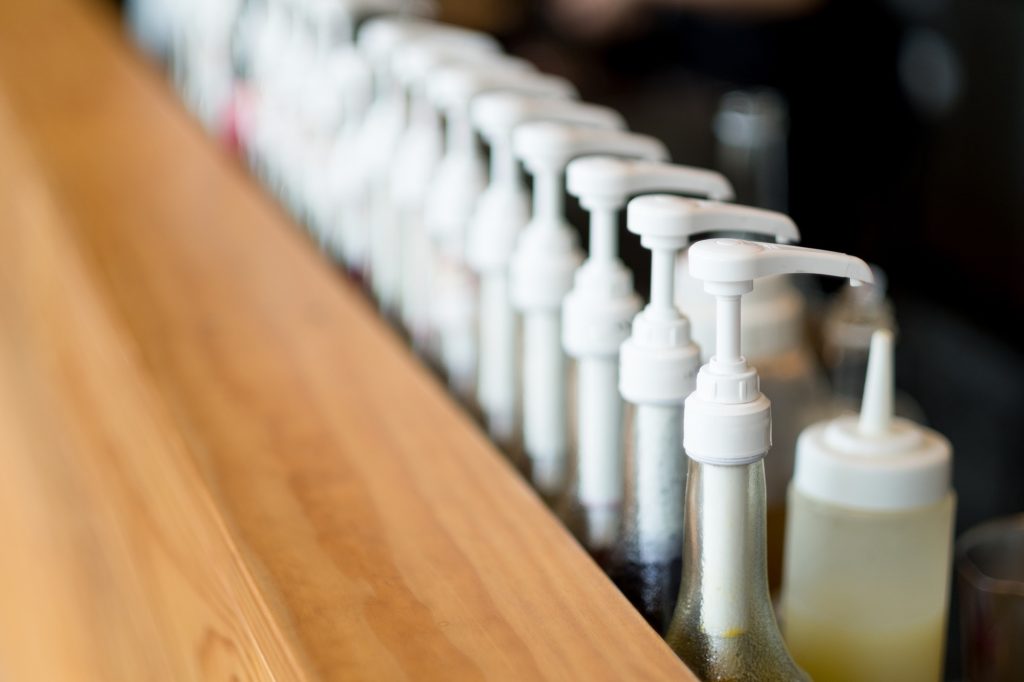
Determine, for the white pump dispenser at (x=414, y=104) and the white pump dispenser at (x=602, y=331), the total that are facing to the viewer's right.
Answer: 2

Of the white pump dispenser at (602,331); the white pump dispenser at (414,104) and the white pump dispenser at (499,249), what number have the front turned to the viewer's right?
3

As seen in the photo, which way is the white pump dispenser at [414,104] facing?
to the viewer's right

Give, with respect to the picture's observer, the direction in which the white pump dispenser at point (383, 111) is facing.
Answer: facing to the right of the viewer

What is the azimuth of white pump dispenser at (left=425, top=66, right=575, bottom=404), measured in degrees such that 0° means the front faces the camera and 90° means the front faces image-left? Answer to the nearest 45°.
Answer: approximately 270°

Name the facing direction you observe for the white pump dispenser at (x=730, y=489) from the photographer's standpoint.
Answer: facing to the right of the viewer

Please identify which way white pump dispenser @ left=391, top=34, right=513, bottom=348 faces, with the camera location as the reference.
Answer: facing to the right of the viewer

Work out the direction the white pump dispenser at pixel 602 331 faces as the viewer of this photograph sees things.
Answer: facing to the right of the viewer

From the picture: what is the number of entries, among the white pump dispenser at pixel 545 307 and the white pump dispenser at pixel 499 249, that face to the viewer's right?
2
